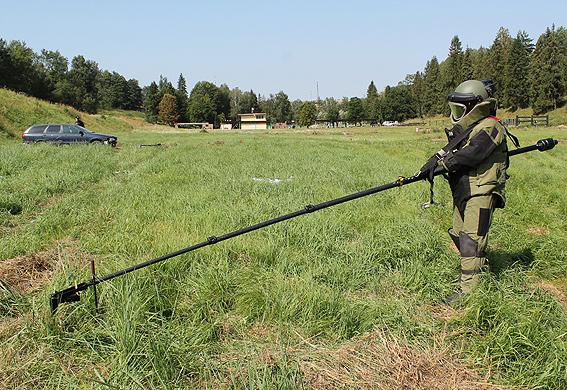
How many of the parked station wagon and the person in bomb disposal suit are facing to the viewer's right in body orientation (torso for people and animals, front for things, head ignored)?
1

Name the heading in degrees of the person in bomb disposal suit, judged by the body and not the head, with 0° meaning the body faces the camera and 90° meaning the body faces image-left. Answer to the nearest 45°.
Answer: approximately 90°

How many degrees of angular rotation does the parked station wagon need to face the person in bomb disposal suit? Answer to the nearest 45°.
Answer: approximately 90° to its right

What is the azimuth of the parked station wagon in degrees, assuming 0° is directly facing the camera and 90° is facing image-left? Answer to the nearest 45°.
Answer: approximately 270°

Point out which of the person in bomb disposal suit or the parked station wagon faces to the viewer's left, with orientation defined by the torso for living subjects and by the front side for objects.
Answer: the person in bomb disposal suit

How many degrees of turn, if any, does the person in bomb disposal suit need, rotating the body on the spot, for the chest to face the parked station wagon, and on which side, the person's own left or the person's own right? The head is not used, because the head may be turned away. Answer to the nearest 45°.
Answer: approximately 45° to the person's own right
